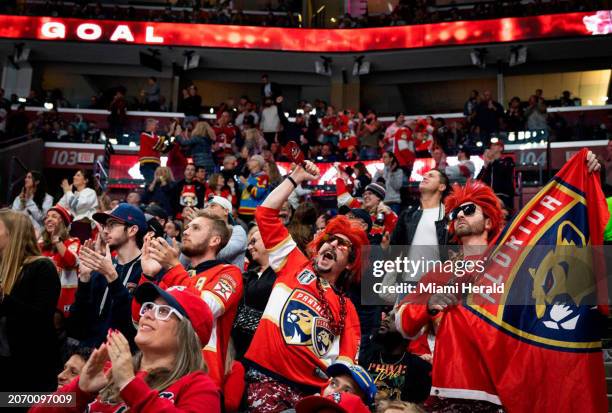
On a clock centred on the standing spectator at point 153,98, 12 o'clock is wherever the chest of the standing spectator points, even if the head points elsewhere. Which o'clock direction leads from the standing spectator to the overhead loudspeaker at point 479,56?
The overhead loudspeaker is roughly at 9 o'clock from the standing spectator.

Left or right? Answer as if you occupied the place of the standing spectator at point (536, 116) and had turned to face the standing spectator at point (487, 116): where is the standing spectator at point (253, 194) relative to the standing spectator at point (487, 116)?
left

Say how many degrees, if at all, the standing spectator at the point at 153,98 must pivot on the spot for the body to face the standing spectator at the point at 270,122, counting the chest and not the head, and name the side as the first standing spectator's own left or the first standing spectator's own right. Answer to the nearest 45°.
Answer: approximately 45° to the first standing spectator's own left

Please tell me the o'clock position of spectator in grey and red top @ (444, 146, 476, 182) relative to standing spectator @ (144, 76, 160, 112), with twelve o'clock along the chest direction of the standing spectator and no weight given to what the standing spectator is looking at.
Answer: The spectator in grey and red top is roughly at 11 o'clock from the standing spectator.

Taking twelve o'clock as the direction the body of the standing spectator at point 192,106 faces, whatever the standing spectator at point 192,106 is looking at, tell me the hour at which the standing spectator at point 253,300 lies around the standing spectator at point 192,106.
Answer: the standing spectator at point 253,300 is roughly at 12 o'clock from the standing spectator at point 192,106.

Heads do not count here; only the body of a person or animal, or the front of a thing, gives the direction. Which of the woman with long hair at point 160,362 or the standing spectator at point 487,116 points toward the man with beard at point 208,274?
the standing spectator

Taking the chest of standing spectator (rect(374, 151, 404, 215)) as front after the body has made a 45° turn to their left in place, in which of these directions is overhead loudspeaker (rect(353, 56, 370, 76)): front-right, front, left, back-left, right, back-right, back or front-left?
back

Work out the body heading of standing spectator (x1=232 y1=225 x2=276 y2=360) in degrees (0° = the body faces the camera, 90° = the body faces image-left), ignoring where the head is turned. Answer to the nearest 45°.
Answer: approximately 45°

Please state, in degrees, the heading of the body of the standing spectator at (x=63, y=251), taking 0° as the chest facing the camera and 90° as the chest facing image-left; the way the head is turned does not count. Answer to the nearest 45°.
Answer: approximately 45°

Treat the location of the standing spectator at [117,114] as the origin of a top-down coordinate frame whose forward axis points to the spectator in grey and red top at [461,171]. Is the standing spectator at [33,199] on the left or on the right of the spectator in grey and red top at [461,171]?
right

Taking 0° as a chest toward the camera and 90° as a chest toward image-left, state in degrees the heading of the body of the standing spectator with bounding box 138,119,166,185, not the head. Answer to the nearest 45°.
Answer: approximately 315°
